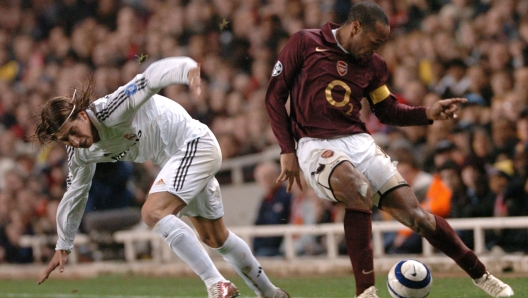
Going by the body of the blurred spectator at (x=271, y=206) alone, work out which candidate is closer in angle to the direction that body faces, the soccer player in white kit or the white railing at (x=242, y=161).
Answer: the soccer player in white kit

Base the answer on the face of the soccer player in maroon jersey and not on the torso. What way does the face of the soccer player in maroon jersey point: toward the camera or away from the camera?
toward the camera

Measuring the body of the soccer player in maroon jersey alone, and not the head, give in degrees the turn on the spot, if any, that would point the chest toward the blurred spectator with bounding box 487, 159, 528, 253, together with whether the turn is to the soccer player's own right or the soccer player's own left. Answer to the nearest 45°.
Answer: approximately 90° to the soccer player's own left

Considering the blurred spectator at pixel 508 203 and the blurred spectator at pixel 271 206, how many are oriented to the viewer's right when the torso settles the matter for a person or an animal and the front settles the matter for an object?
0

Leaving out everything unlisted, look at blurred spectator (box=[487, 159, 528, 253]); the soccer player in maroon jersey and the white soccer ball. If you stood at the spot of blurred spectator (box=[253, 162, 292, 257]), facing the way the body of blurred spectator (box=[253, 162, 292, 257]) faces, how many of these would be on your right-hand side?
0

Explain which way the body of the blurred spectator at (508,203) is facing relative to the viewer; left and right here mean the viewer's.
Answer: facing the viewer and to the left of the viewer

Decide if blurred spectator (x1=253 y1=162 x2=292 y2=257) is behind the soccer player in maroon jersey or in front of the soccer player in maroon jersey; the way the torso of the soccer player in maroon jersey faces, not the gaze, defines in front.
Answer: behind

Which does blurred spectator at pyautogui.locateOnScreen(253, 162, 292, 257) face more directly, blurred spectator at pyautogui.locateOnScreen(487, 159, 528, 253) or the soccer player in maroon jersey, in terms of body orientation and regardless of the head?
the soccer player in maroon jersey

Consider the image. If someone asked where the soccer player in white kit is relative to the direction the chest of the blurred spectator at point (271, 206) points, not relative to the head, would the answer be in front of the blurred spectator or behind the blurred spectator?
in front

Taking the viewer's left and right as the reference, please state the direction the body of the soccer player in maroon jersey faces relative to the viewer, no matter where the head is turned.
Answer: facing the viewer and to the right of the viewer

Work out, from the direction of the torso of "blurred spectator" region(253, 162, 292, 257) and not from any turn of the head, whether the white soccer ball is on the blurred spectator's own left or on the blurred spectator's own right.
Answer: on the blurred spectator's own left

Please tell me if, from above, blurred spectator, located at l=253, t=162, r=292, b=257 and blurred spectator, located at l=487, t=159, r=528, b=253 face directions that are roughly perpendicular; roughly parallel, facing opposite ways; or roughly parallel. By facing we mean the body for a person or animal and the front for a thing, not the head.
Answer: roughly parallel

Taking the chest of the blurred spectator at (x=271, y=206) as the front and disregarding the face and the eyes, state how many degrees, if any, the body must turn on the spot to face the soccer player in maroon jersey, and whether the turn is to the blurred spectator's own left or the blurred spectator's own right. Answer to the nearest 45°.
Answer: approximately 45° to the blurred spectator's own left

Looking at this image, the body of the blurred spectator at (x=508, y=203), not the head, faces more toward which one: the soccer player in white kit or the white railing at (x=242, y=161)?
the soccer player in white kit

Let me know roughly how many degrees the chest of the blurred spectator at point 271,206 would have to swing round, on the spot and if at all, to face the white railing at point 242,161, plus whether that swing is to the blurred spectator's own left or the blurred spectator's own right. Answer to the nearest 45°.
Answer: approximately 135° to the blurred spectator's own right
